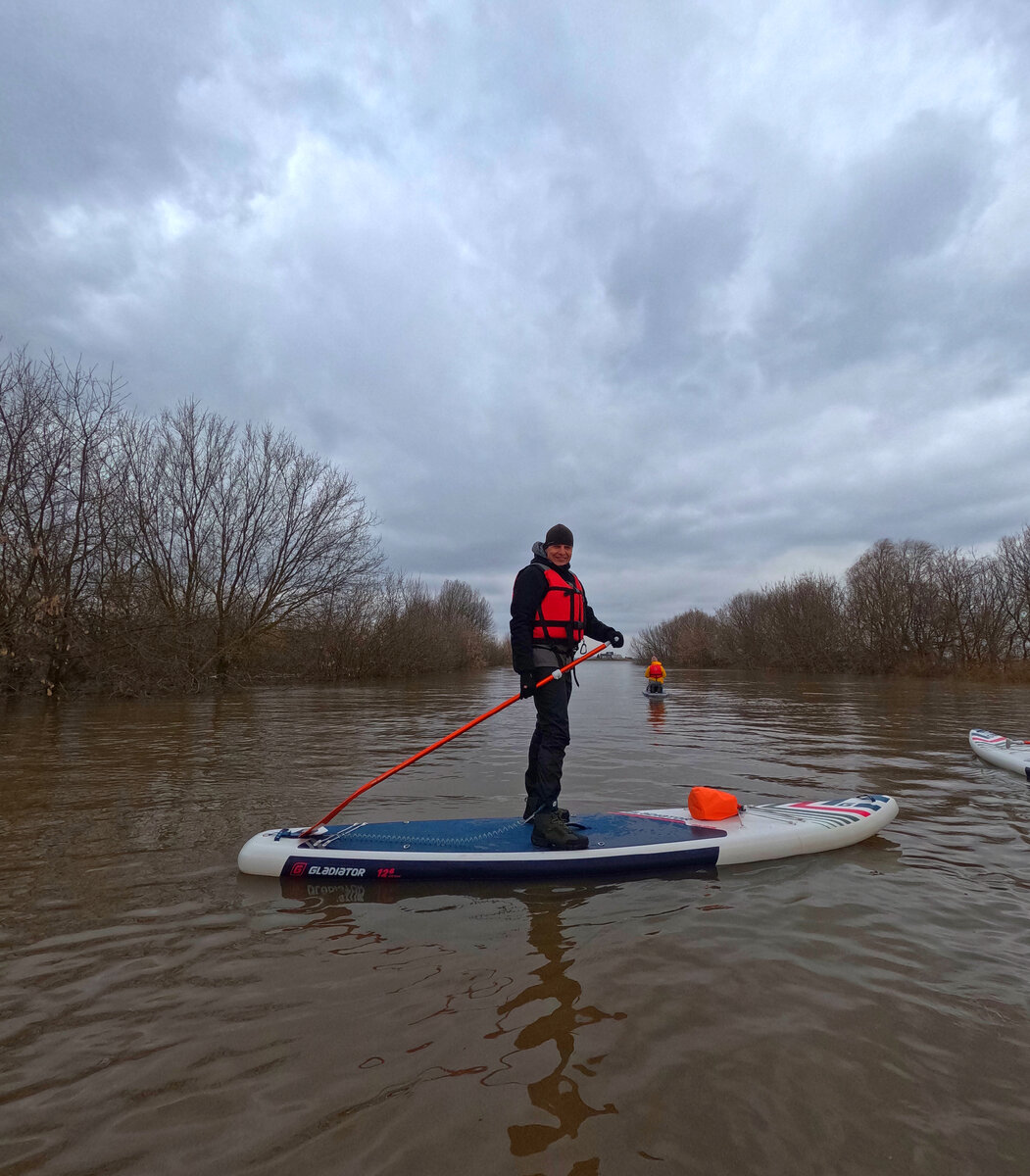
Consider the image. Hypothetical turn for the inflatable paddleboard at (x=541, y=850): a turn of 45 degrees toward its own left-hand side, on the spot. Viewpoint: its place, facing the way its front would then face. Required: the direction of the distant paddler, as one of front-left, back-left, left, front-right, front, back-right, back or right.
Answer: front-left

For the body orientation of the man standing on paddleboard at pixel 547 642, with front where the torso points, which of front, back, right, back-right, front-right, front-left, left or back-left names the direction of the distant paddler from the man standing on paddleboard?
back-left

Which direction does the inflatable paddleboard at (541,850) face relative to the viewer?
to the viewer's right

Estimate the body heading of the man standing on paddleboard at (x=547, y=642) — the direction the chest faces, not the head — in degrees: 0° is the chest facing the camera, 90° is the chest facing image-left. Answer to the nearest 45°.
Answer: approximately 315°
